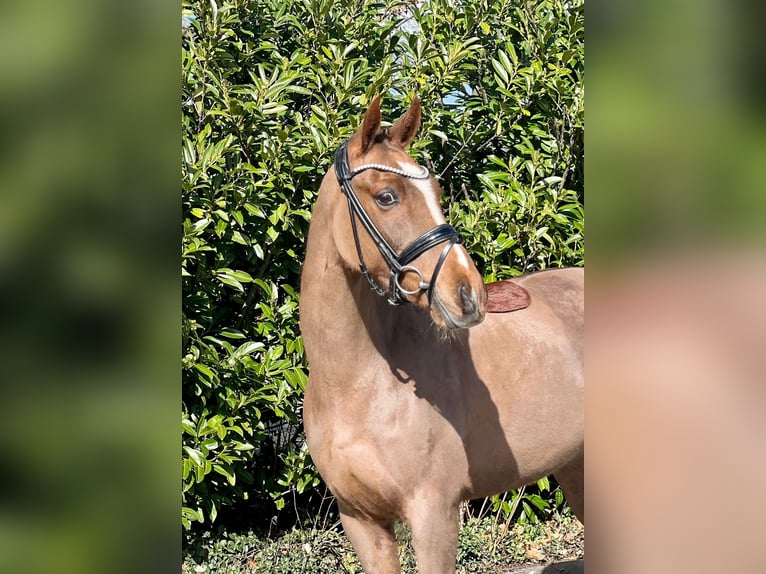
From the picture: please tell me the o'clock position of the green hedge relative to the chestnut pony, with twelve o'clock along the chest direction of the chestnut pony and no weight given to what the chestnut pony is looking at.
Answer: The green hedge is roughly at 4 o'clock from the chestnut pony.

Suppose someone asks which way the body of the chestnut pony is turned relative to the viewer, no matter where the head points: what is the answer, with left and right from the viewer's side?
facing the viewer and to the left of the viewer
